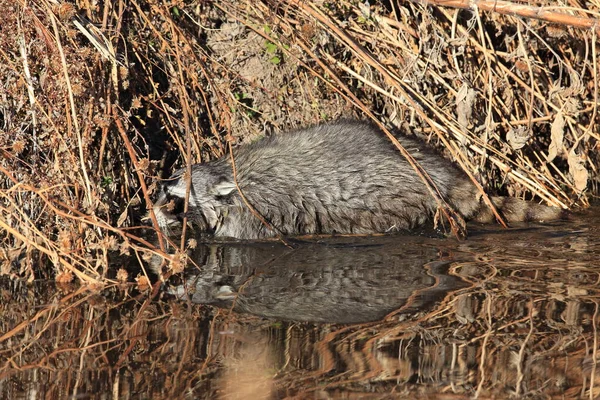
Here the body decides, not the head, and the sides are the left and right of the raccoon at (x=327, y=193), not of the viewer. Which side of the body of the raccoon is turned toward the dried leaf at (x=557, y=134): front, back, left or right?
back

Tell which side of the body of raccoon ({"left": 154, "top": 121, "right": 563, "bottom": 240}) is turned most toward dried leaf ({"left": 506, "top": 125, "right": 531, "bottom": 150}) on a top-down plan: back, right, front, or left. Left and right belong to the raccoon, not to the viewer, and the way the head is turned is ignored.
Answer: back

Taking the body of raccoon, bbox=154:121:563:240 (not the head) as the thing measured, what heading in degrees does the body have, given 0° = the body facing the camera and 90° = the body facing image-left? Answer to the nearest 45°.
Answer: approximately 90°

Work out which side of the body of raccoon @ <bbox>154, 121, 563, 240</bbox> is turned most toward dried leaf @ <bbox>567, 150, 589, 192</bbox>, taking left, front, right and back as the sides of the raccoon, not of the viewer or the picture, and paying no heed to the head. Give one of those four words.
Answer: back

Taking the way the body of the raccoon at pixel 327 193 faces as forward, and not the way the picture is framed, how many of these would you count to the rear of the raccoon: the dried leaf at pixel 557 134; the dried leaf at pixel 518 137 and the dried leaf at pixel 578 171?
3
